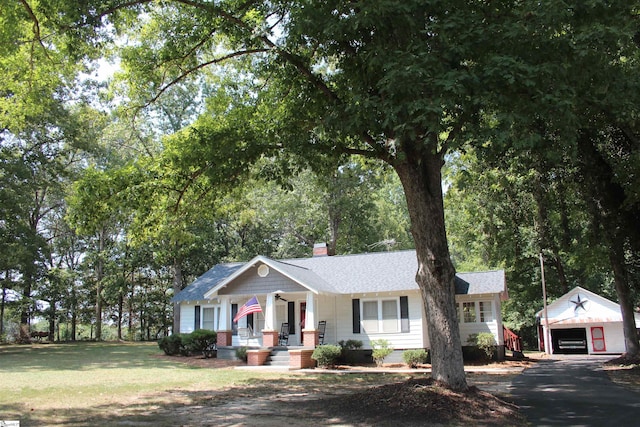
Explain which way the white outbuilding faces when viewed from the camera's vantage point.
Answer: facing the viewer

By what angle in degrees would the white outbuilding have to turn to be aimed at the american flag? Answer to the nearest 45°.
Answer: approximately 45° to its right

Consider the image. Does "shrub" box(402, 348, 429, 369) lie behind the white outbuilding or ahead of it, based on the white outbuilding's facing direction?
ahead

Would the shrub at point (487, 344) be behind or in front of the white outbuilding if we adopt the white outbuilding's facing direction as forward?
in front

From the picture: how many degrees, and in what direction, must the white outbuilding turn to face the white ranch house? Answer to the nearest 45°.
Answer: approximately 45° to its right

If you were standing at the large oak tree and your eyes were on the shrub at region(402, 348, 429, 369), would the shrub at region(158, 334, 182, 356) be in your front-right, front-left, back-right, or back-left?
front-left

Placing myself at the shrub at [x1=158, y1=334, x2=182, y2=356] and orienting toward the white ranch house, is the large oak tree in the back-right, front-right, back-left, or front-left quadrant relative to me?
front-right

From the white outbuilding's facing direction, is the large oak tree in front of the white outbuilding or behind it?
in front
